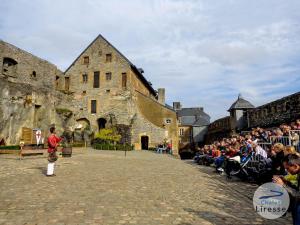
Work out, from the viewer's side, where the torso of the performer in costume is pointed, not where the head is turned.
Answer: to the viewer's right

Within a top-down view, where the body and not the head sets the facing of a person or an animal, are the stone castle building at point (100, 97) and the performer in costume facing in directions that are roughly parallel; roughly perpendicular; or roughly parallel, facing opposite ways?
roughly perpendicular

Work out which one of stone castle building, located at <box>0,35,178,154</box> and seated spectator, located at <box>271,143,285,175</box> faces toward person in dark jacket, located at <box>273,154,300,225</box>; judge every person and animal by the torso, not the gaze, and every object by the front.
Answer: the stone castle building

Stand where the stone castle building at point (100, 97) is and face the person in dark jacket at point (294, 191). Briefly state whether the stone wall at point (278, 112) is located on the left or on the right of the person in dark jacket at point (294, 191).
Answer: left

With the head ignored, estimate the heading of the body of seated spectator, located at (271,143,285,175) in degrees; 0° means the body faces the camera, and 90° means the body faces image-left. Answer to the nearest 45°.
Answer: approximately 90°

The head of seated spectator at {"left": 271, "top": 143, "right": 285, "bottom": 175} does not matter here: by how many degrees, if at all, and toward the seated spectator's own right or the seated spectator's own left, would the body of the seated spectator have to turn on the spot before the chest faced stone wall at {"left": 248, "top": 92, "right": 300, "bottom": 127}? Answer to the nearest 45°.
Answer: approximately 90° to the seated spectator's own right

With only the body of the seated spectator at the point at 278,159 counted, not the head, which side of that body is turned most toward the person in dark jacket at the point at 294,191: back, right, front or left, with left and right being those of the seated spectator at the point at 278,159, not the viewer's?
left

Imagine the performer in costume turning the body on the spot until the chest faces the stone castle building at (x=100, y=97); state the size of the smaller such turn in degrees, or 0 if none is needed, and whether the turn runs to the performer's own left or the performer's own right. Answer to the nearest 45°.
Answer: approximately 90° to the performer's own left

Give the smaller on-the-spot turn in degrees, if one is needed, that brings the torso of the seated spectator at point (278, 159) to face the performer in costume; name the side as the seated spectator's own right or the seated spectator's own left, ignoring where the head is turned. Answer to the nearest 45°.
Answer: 0° — they already face them
